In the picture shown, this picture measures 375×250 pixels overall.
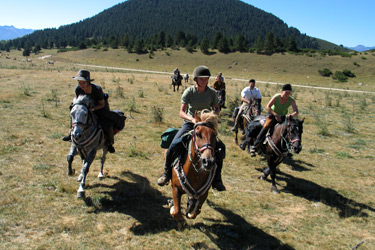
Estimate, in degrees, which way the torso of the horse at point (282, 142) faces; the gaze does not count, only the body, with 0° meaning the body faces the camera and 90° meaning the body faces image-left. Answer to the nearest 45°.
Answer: approximately 315°

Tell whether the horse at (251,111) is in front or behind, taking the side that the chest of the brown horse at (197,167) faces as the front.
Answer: behind

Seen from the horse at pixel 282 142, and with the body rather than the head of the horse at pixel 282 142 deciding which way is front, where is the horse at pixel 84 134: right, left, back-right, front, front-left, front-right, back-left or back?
right

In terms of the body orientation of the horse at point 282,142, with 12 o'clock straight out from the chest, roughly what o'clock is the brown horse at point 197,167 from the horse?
The brown horse is roughly at 2 o'clock from the horse.

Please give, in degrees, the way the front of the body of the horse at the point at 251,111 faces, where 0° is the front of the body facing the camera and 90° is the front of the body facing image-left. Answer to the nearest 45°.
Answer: approximately 315°

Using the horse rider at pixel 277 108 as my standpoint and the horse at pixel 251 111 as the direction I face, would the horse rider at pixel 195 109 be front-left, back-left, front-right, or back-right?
back-left

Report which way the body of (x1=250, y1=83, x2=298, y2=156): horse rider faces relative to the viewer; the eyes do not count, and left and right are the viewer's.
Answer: facing the viewer and to the right of the viewer

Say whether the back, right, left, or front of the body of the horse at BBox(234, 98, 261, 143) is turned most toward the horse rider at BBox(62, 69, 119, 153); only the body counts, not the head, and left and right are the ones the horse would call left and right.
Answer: right

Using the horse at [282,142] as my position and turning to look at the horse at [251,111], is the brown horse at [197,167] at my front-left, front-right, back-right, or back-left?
back-left
